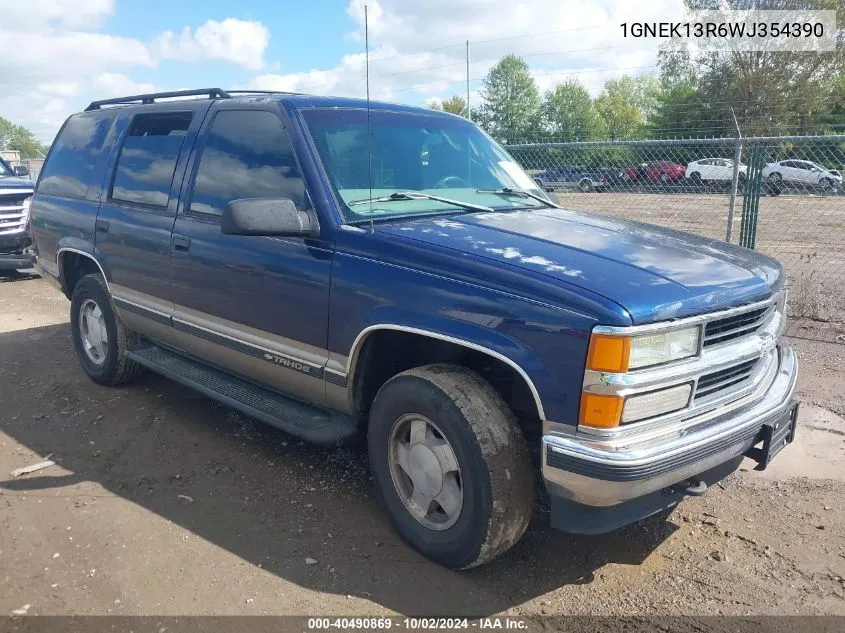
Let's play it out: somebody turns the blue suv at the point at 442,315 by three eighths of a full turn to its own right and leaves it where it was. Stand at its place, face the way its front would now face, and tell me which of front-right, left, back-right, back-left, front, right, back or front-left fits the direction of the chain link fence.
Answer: back-right

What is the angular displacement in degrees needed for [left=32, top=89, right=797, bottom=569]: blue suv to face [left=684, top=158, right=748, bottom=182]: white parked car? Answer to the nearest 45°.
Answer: approximately 90° to its left

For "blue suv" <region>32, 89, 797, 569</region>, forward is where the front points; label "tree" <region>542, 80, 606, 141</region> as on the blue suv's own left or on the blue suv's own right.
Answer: on the blue suv's own left

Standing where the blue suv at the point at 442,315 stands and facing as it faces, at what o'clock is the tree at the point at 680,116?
The tree is roughly at 8 o'clock from the blue suv.

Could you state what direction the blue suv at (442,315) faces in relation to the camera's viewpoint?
facing the viewer and to the right of the viewer

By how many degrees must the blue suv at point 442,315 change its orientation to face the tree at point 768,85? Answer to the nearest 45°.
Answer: approximately 90° to its left

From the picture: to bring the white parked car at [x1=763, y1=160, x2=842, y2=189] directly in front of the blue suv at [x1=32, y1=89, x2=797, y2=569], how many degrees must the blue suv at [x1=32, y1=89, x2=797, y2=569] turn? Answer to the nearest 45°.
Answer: approximately 90° to its left

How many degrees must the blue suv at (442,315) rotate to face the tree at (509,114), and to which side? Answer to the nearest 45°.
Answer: approximately 135° to its left

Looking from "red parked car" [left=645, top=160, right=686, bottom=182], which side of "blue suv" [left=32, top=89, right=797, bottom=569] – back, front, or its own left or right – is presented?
left
